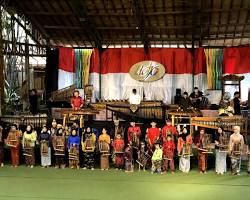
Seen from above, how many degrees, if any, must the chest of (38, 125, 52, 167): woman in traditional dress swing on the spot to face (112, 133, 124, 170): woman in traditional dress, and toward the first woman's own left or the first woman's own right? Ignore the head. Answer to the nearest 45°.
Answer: approximately 90° to the first woman's own left

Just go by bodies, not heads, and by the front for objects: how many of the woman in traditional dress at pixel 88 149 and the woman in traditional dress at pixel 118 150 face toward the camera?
2

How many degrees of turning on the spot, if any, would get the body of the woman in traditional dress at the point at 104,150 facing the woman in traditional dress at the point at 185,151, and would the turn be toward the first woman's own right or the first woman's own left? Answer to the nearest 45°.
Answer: approximately 90° to the first woman's own left

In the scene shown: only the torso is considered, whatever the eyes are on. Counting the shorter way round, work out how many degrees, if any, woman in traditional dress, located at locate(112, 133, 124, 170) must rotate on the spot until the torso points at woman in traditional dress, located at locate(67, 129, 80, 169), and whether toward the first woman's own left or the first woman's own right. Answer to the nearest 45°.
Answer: approximately 90° to the first woman's own right

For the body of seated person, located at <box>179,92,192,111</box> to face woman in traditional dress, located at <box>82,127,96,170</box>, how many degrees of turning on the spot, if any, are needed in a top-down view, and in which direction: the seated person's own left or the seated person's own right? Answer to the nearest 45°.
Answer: approximately 45° to the seated person's own right

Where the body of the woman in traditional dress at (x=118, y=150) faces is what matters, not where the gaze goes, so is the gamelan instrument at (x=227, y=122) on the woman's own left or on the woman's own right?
on the woman's own left

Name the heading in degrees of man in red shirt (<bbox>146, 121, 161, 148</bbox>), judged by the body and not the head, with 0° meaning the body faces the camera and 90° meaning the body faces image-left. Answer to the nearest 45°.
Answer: approximately 0°

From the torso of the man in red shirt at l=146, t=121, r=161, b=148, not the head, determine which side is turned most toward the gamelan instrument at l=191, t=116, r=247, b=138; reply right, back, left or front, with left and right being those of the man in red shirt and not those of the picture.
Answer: left
